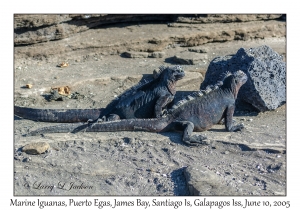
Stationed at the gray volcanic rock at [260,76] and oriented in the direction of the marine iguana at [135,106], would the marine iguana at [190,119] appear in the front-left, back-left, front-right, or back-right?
front-left

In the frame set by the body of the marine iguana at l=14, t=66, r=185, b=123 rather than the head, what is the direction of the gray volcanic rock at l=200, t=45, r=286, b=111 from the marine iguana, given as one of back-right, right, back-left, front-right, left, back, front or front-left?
front

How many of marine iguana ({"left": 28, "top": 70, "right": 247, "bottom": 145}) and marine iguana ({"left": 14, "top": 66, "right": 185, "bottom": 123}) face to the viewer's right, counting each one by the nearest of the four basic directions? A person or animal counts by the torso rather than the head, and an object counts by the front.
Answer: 2

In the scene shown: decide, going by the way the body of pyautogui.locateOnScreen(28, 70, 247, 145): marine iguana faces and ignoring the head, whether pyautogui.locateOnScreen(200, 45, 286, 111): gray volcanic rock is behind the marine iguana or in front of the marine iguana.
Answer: in front

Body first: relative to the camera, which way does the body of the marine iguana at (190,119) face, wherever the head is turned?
to the viewer's right

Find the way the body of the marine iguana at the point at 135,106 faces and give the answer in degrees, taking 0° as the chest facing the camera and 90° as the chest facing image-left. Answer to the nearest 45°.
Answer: approximately 270°

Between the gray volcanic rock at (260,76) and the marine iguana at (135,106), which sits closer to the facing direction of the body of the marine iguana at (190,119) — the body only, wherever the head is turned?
the gray volcanic rock
